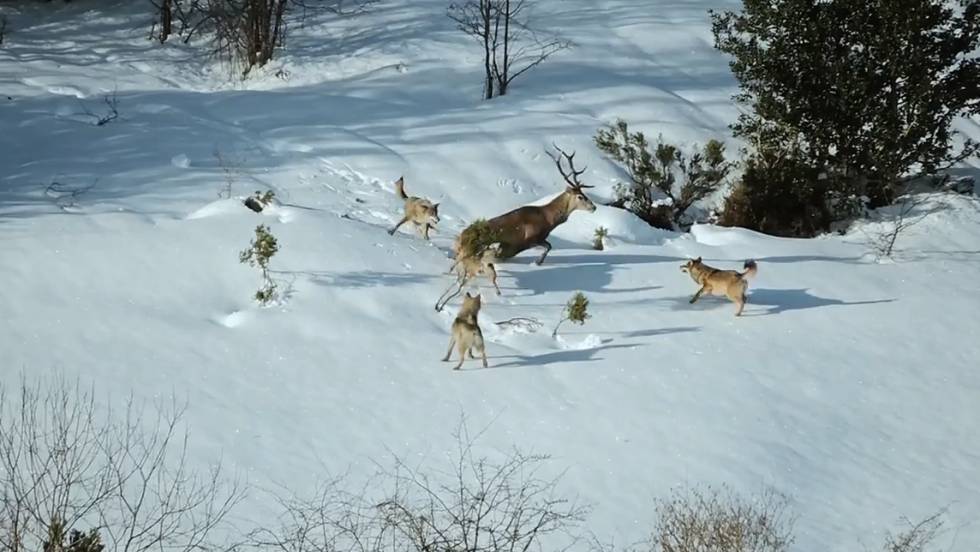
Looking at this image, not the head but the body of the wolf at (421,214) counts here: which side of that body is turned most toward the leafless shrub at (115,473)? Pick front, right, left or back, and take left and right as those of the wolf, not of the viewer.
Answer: right

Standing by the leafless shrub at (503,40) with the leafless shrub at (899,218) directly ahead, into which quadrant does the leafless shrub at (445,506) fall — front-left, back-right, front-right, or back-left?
front-right

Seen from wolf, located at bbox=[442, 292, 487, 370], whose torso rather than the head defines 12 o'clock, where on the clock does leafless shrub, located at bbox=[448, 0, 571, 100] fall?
The leafless shrub is roughly at 12 o'clock from the wolf.

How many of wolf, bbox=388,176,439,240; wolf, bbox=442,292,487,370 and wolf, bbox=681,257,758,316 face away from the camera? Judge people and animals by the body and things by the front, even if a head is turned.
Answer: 1

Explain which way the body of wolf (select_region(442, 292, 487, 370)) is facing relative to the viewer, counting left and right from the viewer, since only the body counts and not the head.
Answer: facing away from the viewer

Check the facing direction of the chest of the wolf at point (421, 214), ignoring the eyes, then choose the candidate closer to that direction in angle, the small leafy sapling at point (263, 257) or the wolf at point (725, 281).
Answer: the wolf

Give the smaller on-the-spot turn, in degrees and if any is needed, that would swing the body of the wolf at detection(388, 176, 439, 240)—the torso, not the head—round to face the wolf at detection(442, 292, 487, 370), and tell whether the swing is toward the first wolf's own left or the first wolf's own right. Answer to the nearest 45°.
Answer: approximately 45° to the first wolf's own right

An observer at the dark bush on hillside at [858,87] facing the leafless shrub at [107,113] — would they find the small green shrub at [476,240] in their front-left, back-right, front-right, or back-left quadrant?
front-left

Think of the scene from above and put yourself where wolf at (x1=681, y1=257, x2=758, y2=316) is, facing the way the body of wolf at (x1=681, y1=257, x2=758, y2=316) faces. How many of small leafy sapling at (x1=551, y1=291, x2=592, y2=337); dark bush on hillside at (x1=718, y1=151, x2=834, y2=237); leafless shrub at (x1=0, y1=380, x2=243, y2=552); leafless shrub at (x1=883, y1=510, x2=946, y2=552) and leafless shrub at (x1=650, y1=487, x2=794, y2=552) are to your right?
1

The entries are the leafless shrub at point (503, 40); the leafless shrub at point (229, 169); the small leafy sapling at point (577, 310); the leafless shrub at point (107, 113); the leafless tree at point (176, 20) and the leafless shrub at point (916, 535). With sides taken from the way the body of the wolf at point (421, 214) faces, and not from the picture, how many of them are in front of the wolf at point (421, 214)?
2

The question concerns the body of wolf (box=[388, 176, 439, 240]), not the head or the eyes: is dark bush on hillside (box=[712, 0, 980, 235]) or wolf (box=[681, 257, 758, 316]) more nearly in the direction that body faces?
the wolf

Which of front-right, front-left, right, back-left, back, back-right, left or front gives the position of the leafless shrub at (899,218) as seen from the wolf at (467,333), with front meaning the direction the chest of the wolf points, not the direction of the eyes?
front-right

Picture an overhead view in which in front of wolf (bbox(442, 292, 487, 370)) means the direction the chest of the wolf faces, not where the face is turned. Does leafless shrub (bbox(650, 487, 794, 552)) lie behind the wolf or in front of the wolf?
behind

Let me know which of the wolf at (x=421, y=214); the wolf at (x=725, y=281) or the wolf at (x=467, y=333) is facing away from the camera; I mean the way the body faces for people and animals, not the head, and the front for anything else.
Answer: the wolf at (x=467, y=333)

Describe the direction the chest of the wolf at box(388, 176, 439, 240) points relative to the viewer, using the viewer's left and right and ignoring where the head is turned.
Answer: facing the viewer and to the right of the viewer

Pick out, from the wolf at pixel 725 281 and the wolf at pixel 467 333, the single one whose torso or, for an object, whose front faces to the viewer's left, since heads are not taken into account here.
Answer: the wolf at pixel 725 281

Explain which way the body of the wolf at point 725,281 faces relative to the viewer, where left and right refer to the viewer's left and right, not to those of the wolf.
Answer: facing to the left of the viewer

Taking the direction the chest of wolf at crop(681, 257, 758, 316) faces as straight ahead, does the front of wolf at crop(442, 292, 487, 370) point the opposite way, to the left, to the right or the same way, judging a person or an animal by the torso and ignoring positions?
to the right
